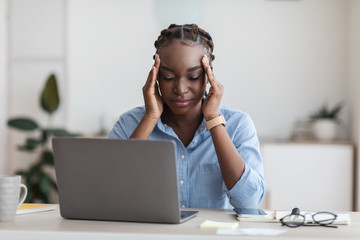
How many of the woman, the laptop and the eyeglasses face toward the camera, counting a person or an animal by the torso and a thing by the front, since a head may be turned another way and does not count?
2

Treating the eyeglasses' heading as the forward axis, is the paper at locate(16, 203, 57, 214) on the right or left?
on its right

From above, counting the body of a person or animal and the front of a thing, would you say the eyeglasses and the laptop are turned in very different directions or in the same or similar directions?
very different directions

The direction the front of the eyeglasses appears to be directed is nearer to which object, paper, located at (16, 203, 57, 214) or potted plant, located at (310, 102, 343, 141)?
the paper

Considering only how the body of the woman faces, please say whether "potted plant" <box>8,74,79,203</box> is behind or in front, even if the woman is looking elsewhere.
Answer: behind

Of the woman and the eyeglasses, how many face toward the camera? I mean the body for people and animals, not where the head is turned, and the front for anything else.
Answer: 2

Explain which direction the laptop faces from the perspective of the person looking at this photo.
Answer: facing away from the viewer and to the right of the viewer
